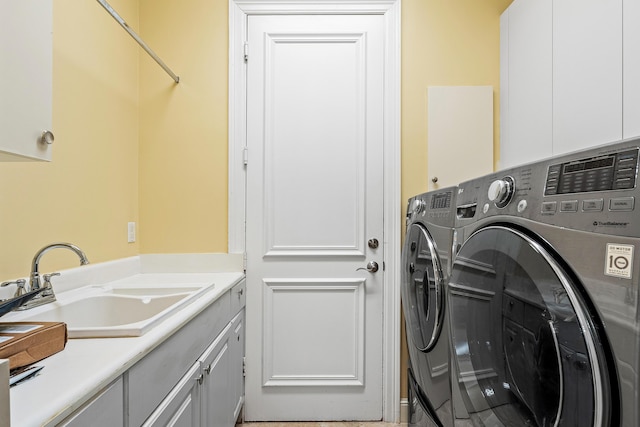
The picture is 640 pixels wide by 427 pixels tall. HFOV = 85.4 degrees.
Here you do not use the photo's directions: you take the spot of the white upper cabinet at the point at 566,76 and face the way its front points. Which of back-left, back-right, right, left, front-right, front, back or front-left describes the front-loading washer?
front-left

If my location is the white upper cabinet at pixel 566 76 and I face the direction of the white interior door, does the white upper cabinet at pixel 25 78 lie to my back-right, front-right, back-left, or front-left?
front-left

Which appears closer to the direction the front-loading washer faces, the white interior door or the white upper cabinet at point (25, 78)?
the white upper cabinet

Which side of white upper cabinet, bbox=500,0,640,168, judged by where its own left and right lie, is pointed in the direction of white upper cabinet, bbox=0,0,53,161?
front

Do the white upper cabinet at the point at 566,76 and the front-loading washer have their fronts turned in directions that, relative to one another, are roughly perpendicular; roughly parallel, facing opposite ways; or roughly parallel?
roughly parallel

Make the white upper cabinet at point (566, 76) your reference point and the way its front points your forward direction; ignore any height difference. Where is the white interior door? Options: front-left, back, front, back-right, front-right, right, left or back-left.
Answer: front-right

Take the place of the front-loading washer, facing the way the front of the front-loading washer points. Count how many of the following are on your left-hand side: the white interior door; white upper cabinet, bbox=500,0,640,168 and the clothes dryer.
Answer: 0

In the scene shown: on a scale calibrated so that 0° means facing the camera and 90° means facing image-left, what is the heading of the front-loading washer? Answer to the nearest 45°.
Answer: approximately 45°

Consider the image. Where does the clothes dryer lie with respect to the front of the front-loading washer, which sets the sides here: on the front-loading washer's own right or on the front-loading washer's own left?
on the front-loading washer's own right

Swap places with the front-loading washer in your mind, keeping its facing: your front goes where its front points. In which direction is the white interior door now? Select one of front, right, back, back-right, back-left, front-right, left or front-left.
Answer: right

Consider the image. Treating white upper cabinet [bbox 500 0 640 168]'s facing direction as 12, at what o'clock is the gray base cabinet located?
The gray base cabinet is roughly at 12 o'clock from the white upper cabinet.

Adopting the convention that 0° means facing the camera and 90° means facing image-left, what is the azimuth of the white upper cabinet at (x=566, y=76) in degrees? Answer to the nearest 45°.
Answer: approximately 45°

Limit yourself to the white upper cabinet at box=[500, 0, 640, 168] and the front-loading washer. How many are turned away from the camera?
0

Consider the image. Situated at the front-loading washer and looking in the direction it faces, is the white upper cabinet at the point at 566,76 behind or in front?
behind
